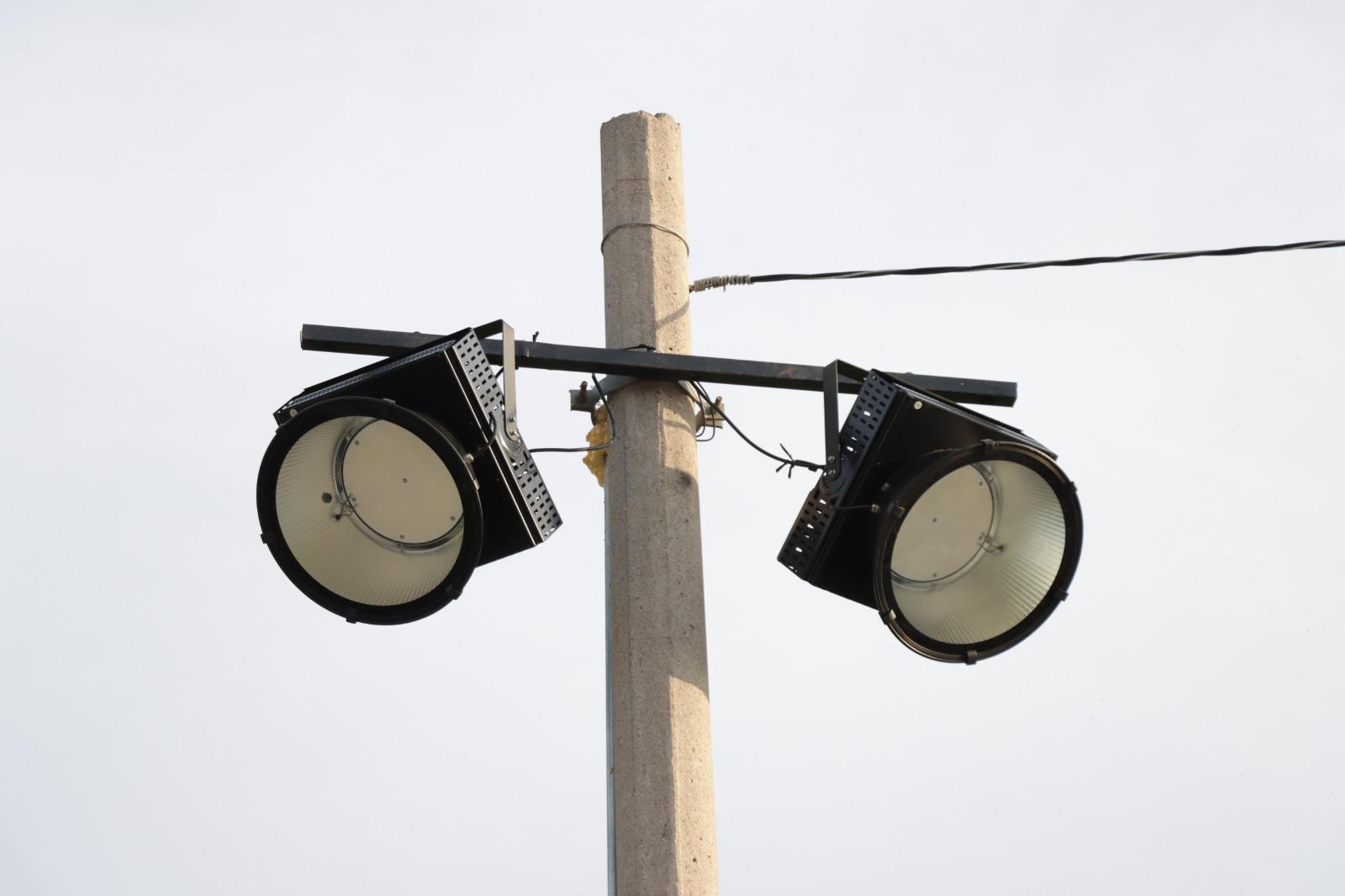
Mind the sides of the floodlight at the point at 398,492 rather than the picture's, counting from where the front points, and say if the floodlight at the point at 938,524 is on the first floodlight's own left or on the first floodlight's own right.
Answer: on the first floodlight's own left

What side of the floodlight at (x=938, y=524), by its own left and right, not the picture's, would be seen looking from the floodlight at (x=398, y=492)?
right

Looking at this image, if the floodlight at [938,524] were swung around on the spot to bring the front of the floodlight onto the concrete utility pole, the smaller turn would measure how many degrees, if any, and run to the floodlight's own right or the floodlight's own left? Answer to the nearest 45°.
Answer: approximately 135° to the floodlight's own right

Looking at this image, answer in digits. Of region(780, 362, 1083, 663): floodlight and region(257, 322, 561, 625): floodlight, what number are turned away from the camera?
0

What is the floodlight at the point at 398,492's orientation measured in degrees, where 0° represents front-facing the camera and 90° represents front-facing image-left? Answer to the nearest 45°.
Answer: approximately 45°

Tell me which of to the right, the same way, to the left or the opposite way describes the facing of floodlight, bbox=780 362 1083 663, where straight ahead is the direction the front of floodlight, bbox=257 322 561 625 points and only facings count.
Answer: to the left
